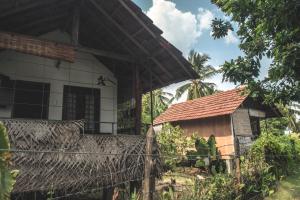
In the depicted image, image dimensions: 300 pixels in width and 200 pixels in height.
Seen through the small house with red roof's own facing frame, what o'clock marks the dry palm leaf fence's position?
The dry palm leaf fence is roughly at 2 o'clock from the small house with red roof.

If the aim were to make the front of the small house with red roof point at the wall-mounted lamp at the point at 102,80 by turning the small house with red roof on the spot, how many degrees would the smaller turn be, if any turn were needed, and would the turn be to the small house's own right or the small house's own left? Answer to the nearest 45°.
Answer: approximately 90° to the small house's own right

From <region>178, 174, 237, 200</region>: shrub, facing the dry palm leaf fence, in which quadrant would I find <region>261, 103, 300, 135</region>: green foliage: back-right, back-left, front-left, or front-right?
back-right

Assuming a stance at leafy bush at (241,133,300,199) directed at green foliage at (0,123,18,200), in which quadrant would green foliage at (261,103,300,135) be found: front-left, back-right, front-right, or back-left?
back-right

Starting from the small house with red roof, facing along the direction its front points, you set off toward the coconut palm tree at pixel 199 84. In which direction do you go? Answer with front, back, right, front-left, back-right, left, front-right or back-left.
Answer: back-left

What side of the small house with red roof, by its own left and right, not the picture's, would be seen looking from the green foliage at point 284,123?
left

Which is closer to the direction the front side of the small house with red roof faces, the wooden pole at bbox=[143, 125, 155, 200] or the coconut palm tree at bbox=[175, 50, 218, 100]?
the wooden pole
